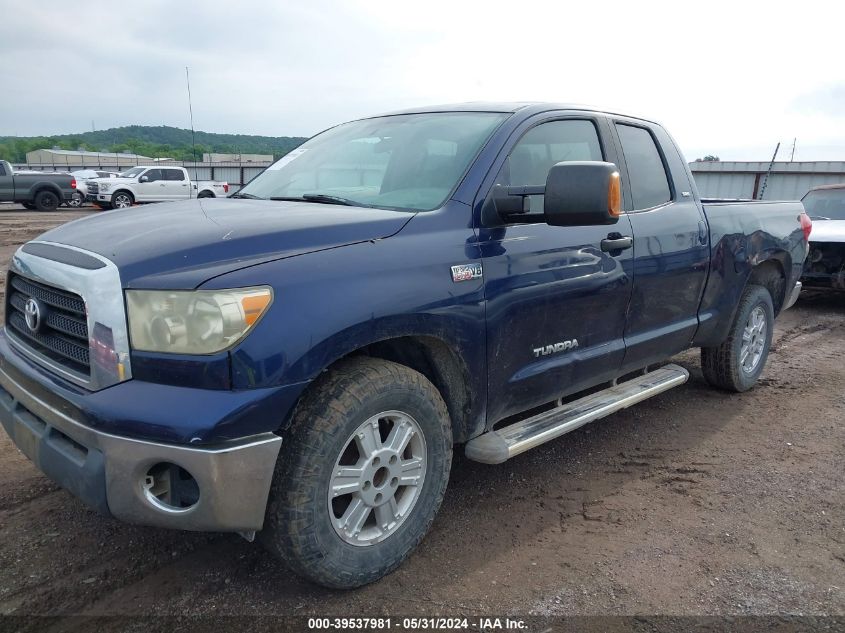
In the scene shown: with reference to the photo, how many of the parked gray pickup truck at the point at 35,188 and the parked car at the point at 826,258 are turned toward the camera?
1

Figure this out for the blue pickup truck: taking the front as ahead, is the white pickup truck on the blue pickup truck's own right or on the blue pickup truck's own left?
on the blue pickup truck's own right

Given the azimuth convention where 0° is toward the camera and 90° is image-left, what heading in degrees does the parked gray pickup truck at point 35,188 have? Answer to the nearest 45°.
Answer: approximately 90°

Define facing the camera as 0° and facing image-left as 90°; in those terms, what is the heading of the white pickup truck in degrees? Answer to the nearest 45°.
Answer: approximately 45°

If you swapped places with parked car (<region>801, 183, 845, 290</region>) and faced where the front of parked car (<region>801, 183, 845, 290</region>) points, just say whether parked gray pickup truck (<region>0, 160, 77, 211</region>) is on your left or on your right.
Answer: on your right

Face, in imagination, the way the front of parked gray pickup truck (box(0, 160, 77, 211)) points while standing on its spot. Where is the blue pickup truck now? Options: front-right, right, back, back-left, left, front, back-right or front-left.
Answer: left

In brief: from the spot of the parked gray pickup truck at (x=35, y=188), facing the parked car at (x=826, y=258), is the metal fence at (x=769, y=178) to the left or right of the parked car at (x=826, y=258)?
left

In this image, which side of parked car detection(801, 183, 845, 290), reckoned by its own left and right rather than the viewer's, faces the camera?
front

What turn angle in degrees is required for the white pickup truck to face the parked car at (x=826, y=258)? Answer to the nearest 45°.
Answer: approximately 90° to its left

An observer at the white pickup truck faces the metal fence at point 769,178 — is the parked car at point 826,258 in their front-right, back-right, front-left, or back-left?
front-right

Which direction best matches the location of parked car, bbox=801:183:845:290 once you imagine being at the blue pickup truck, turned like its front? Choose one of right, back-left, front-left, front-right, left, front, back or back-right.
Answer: back

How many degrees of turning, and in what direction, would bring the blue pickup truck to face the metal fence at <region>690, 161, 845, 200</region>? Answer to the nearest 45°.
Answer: approximately 180°
